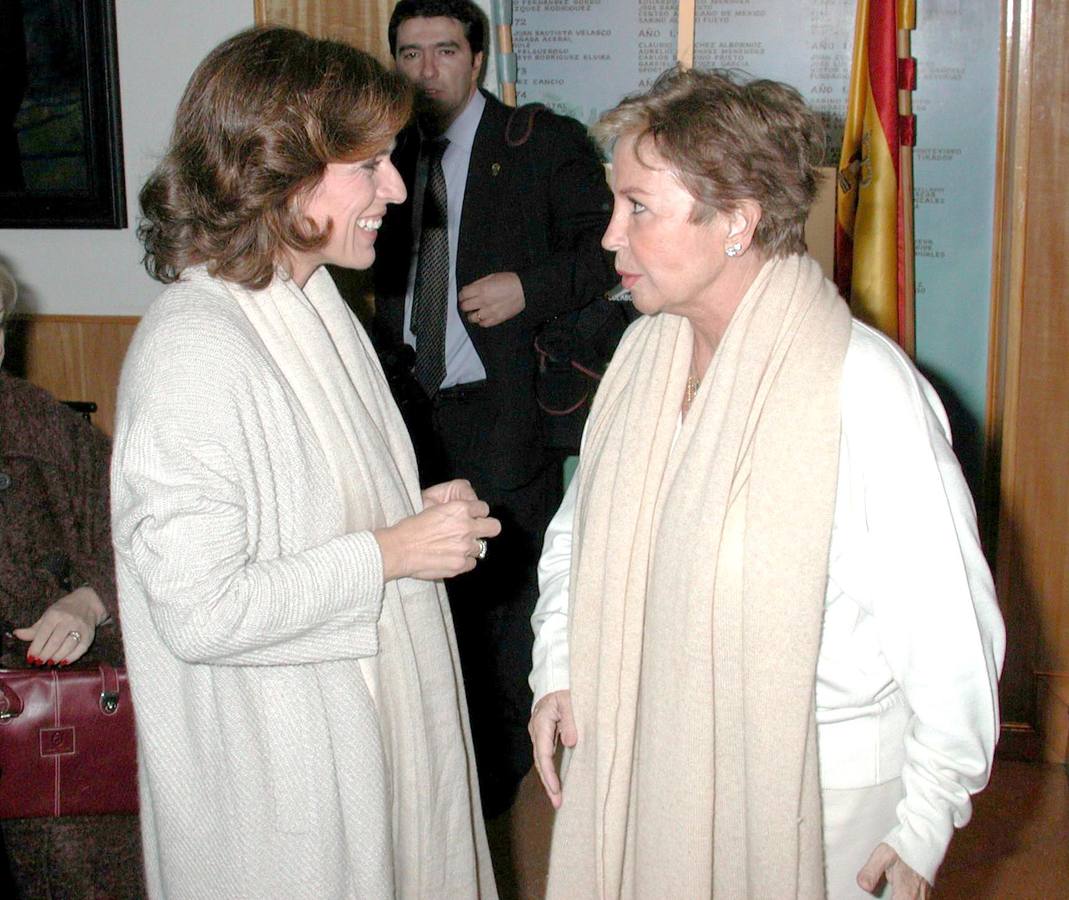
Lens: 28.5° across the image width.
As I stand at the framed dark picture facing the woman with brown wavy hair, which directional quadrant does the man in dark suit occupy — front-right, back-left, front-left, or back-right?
front-left

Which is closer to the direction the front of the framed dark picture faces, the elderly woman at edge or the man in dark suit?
the elderly woman at edge

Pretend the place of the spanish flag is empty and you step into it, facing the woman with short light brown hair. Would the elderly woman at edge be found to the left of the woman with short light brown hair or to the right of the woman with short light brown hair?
right

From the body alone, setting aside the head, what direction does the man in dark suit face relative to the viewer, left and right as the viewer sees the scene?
facing the viewer and to the left of the viewer

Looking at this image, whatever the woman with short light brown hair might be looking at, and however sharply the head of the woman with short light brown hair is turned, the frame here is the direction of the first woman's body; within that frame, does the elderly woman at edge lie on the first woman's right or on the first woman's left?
on the first woman's right

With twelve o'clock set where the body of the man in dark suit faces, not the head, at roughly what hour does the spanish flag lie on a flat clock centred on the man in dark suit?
The spanish flag is roughly at 7 o'clock from the man in dark suit.

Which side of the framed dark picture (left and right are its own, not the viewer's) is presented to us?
front

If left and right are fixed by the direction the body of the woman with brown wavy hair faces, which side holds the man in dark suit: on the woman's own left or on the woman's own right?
on the woman's own left

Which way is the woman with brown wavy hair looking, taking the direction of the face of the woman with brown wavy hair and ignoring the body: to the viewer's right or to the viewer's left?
to the viewer's right

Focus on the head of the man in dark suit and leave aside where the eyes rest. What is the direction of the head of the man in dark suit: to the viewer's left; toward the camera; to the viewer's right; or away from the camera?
toward the camera

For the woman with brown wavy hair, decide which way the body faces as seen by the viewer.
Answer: to the viewer's right

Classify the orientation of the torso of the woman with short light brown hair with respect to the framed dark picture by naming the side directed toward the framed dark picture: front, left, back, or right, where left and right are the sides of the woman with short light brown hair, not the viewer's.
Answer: right

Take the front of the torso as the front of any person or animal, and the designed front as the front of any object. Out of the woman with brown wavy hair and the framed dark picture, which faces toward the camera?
the framed dark picture

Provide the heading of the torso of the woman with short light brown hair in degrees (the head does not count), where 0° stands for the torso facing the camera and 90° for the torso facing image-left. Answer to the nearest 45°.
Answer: approximately 45°

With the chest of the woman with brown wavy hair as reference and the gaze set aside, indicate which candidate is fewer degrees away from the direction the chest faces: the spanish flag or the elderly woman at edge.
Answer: the spanish flag

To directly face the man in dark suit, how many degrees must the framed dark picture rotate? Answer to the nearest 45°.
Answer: approximately 45° to its left

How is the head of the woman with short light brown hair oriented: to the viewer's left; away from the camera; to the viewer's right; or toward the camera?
to the viewer's left

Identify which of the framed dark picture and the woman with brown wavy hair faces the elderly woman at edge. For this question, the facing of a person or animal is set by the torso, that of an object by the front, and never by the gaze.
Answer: the framed dark picture
